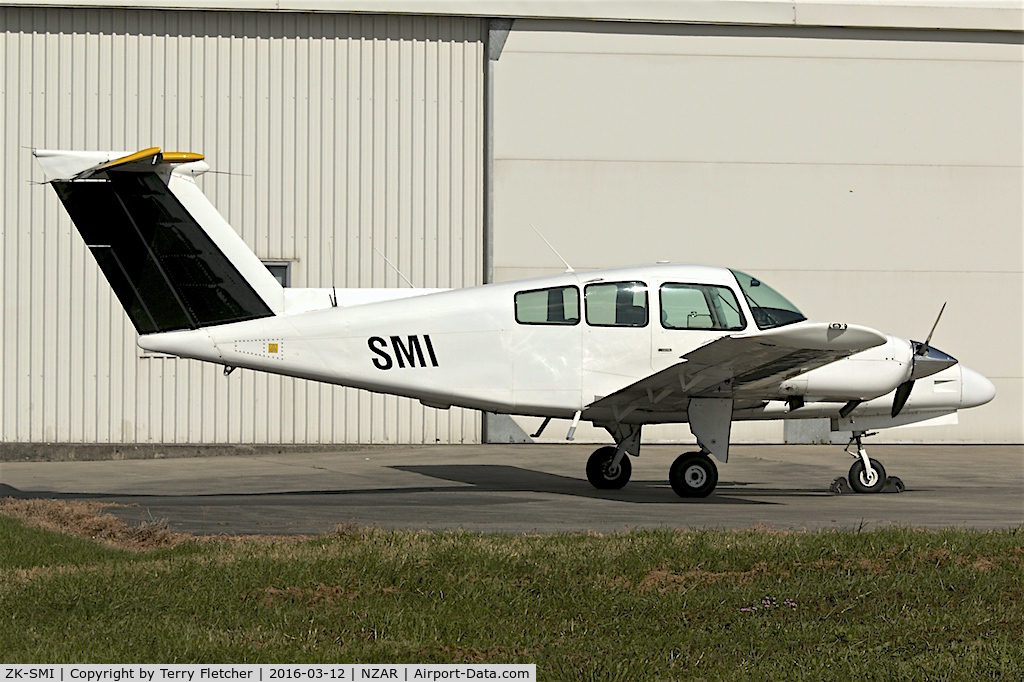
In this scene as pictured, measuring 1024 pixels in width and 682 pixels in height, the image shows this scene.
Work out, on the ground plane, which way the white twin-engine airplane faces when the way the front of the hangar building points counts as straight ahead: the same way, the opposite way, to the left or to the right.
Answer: to the left

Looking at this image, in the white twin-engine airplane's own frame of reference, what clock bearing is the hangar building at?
The hangar building is roughly at 9 o'clock from the white twin-engine airplane.

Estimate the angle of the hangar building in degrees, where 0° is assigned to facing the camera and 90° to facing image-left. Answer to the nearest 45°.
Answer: approximately 0°

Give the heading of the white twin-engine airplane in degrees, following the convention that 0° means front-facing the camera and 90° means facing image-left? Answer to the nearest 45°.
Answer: approximately 270°

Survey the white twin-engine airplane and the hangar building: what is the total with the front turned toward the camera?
1

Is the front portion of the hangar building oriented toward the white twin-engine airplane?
yes
